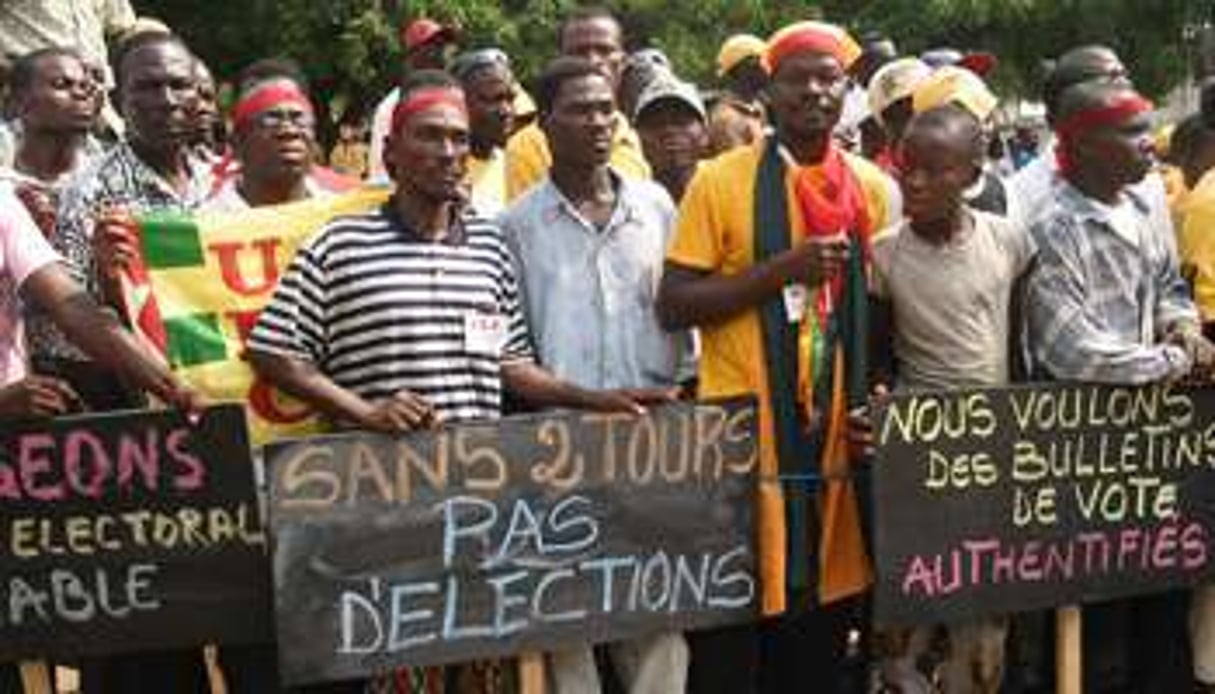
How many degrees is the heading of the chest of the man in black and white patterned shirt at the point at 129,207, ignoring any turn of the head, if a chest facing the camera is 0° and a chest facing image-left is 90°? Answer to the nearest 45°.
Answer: approximately 315°

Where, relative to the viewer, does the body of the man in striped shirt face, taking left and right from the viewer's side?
facing the viewer and to the right of the viewer

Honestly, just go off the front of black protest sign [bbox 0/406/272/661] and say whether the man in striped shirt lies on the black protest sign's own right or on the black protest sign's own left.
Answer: on the black protest sign's own left

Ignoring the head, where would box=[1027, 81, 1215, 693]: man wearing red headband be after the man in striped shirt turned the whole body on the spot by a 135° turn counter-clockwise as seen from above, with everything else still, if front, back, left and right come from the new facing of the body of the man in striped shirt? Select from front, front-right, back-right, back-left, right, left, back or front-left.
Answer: right

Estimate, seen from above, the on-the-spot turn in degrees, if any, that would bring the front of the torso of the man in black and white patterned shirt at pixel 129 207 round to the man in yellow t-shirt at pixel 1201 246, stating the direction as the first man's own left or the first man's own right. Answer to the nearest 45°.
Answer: approximately 45° to the first man's own left

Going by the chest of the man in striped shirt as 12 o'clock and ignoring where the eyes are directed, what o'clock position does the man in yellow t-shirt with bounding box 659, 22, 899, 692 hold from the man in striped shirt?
The man in yellow t-shirt is roughly at 10 o'clock from the man in striped shirt.

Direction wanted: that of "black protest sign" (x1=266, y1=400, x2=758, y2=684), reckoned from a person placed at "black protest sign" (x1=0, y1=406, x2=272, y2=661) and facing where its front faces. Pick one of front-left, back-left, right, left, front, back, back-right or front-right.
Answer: left

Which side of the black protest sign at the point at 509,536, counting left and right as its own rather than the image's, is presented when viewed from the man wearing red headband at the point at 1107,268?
left

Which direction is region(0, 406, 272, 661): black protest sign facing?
toward the camera

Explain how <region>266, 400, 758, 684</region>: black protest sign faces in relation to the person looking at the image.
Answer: facing the viewer

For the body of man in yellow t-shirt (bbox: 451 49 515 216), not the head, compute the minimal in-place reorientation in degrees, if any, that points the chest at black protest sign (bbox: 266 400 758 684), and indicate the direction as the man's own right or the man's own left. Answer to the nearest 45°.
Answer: approximately 45° to the man's own right

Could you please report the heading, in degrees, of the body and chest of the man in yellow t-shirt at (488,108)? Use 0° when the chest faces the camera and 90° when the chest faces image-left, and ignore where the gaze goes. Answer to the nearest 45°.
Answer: approximately 315°

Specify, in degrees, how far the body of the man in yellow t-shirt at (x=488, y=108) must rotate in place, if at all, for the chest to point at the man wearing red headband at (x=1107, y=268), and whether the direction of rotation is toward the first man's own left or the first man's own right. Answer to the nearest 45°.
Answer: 0° — they already face them

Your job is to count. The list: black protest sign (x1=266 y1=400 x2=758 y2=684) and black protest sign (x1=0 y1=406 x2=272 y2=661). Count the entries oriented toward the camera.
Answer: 2
